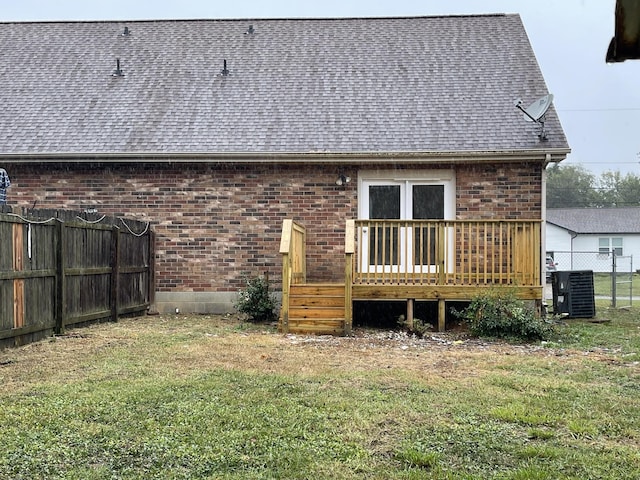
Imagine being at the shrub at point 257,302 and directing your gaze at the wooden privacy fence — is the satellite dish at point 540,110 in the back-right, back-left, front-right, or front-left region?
back-left

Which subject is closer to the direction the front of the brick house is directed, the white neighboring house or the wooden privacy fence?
the white neighboring house

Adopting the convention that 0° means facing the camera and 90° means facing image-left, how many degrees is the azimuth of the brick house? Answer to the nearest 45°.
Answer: approximately 180°

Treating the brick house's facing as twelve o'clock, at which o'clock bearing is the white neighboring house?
The white neighboring house is roughly at 1 o'clock from the brick house.
